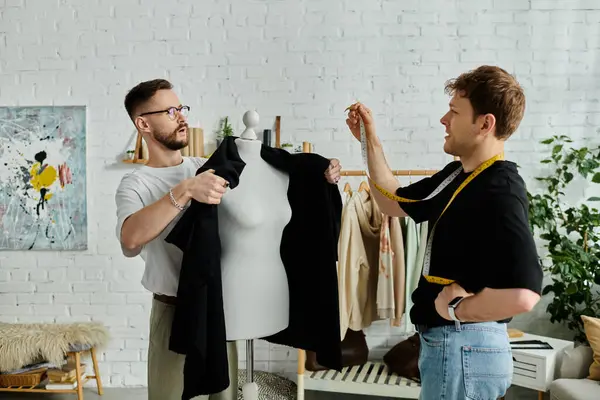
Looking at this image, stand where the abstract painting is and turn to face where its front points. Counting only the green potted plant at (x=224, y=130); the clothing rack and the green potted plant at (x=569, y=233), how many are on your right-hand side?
0

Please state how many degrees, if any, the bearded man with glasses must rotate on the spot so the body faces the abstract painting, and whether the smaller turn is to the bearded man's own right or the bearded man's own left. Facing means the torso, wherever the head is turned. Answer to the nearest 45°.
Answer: approximately 180°

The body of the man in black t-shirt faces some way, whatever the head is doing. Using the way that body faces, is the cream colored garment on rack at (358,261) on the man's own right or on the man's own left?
on the man's own right

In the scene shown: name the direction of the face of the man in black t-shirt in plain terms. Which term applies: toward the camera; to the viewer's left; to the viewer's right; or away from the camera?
to the viewer's left

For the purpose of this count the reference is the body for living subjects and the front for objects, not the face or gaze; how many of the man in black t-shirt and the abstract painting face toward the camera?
1

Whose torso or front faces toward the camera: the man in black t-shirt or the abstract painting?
the abstract painting

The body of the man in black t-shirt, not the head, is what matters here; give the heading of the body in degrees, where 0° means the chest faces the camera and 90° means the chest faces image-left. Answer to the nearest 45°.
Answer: approximately 90°

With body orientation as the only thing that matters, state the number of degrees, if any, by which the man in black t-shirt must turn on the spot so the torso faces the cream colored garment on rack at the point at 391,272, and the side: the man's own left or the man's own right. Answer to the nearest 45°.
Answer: approximately 90° to the man's own right

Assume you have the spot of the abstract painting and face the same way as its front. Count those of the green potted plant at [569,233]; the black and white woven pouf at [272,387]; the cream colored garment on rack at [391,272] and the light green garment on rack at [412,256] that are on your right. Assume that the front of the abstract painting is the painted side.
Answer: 0

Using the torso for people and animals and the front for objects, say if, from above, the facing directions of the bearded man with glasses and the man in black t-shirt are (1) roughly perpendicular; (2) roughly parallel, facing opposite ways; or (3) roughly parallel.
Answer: roughly parallel, facing opposite ways

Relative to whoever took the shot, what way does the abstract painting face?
facing the viewer
